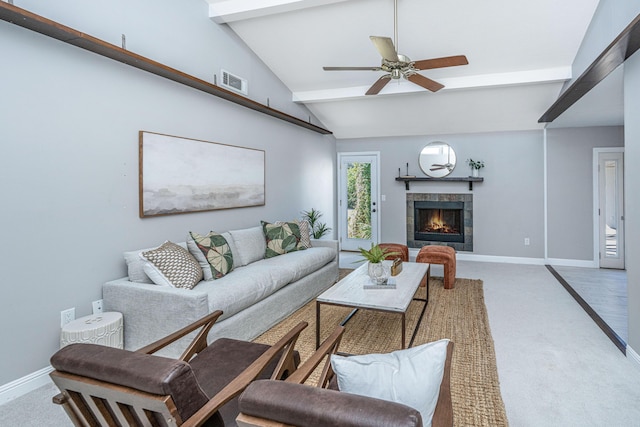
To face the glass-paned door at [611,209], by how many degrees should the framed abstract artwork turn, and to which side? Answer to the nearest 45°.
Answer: approximately 45° to its left

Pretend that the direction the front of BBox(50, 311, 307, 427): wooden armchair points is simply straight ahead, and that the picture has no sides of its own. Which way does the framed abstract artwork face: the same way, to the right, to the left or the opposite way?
to the right

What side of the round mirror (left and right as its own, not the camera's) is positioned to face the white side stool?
front

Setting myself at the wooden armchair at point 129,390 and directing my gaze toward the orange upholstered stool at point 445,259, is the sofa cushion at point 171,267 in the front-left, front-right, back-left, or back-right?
front-left

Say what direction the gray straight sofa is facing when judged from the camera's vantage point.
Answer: facing the viewer and to the right of the viewer

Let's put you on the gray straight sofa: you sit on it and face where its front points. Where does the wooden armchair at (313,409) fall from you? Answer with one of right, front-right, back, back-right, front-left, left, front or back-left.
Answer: front-right

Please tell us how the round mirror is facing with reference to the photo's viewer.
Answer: facing the viewer

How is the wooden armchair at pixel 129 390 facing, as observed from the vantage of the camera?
facing away from the viewer and to the right of the viewer

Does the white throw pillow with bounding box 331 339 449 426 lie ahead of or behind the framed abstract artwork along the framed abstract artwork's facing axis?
ahead

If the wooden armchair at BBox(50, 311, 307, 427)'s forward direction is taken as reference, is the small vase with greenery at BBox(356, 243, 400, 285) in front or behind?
in front

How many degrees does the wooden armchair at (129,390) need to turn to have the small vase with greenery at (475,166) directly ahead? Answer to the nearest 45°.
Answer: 0° — it already faces it

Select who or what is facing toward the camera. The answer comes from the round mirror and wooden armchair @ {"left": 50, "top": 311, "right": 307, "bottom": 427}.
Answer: the round mirror

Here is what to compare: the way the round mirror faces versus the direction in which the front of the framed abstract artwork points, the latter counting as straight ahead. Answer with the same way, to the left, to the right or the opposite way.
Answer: to the right

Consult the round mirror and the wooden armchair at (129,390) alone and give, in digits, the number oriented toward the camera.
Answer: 1

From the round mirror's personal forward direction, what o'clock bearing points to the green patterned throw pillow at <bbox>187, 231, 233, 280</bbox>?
The green patterned throw pillow is roughly at 1 o'clock from the round mirror.

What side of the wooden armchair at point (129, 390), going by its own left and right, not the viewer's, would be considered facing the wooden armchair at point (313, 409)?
right

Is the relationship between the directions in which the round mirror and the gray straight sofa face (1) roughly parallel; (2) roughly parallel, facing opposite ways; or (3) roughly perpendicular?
roughly perpendicular

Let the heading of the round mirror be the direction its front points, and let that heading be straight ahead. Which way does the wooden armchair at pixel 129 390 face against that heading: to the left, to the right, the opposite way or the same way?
the opposite way
